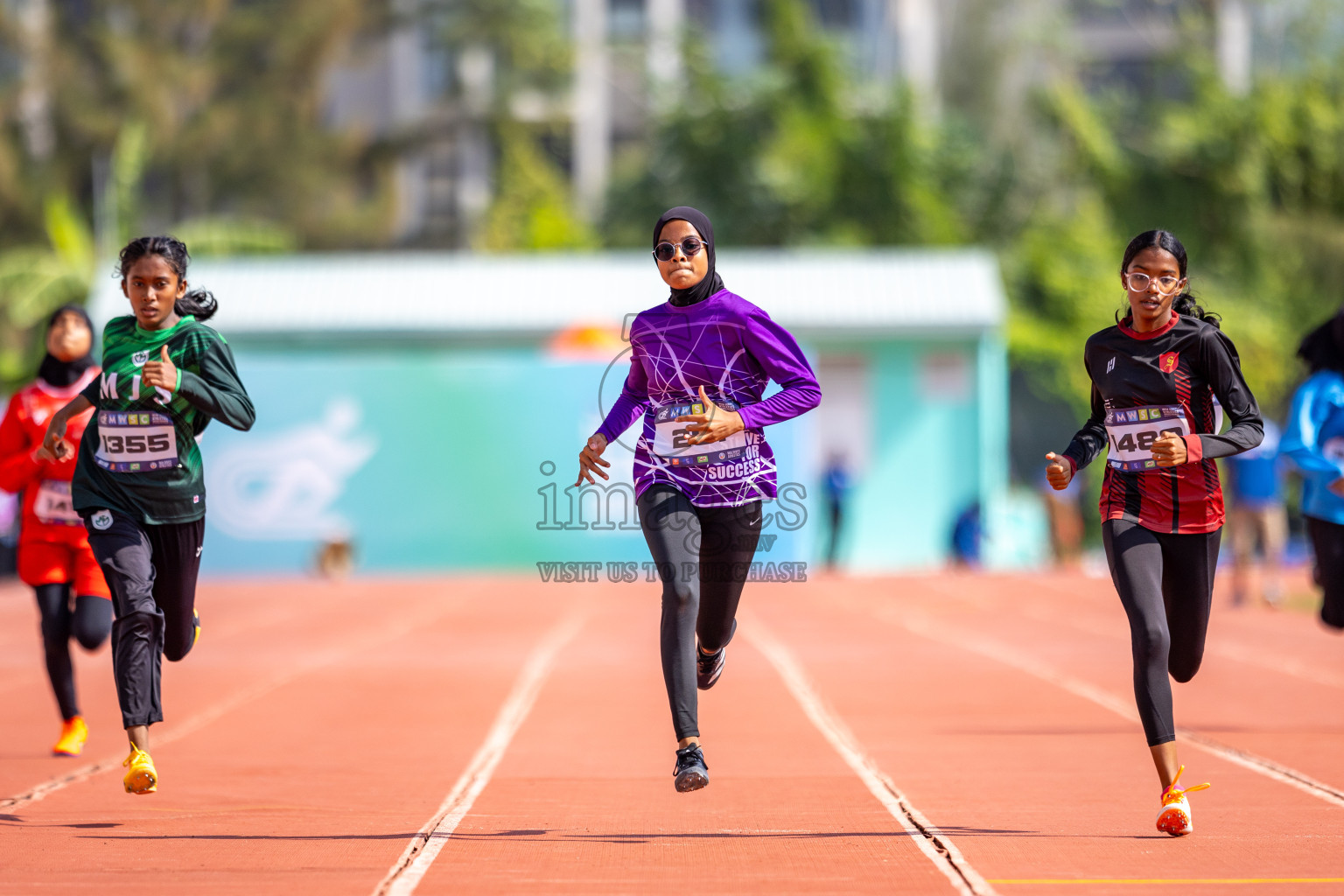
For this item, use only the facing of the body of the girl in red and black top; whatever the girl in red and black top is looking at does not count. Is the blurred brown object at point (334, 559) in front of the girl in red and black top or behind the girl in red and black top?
behind

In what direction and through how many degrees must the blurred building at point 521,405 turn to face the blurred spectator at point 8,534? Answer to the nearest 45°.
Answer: approximately 90° to its right

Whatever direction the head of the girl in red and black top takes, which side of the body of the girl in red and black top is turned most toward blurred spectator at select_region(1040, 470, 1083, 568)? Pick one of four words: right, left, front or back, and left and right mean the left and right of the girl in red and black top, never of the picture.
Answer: back

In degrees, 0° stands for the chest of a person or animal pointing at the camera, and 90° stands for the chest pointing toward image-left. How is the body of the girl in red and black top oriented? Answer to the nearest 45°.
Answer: approximately 0°

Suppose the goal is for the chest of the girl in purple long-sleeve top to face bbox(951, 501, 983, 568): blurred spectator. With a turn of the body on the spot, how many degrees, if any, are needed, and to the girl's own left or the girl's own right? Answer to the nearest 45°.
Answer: approximately 180°

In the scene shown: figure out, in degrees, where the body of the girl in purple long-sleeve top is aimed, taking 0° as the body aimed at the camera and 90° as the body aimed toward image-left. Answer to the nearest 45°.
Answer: approximately 0°

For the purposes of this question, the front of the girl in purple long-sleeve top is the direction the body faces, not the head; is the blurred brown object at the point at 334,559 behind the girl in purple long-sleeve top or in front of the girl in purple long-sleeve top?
behind

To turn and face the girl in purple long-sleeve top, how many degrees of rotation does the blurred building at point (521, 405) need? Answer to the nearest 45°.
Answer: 0° — it already faces them

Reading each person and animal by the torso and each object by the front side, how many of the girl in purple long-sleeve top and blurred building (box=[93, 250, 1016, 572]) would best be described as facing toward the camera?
2
